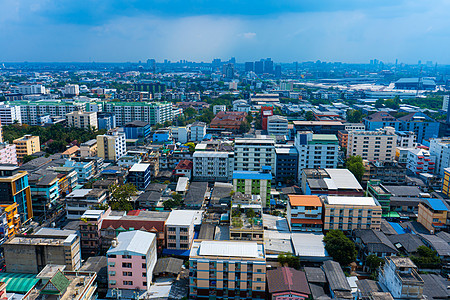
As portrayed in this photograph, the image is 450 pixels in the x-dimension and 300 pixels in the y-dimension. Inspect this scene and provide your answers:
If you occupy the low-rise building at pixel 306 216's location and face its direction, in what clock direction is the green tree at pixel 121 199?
The green tree is roughly at 3 o'clock from the low-rise building.

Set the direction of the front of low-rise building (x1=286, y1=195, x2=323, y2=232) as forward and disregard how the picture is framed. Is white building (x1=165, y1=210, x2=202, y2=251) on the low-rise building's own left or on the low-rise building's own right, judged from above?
on the low-rise building's own right

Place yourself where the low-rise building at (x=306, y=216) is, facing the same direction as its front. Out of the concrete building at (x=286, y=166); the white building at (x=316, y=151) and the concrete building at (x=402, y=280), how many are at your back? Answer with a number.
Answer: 2

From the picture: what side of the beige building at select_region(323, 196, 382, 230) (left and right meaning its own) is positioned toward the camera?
front

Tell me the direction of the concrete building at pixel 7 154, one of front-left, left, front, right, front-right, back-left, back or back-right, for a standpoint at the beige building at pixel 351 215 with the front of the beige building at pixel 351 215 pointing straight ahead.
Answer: right

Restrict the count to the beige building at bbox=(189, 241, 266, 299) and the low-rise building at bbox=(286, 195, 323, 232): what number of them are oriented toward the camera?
2

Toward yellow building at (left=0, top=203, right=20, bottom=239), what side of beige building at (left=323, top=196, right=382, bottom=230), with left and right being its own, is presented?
right

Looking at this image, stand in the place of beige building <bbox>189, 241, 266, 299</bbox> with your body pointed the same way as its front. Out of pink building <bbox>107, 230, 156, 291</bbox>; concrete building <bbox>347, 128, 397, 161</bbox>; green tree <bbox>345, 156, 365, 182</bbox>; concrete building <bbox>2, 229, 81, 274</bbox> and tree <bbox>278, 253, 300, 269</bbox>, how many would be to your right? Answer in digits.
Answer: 2

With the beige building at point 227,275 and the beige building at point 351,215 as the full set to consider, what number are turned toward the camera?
2

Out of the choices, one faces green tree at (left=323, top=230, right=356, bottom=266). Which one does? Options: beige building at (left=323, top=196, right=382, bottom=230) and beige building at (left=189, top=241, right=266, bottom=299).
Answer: beige building at (left=323, top=196, right=382, bottom=230)

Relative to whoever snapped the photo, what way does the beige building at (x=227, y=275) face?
facing the viewer

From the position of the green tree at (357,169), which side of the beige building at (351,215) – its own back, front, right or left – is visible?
back

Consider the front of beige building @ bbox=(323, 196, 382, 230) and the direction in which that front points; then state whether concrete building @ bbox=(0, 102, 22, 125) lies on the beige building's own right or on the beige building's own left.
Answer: on the beige building's own right

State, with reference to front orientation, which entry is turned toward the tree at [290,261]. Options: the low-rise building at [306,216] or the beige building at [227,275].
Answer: the low-rise building

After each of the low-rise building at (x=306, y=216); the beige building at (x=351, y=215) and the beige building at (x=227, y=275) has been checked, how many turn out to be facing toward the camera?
3
